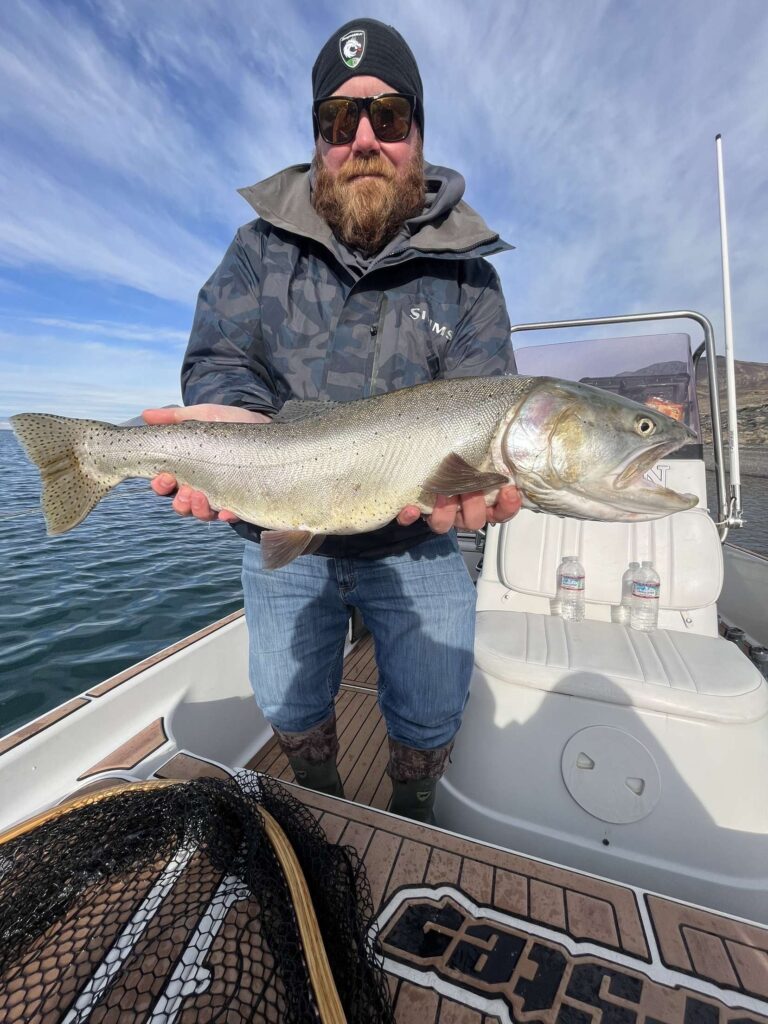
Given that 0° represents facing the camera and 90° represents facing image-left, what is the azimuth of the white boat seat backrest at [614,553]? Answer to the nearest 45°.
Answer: approximately 0°

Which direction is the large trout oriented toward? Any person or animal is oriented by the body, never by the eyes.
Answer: to the viewer's right

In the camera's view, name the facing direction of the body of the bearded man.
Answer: toward the camera

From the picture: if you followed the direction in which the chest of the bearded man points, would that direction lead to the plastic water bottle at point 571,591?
no

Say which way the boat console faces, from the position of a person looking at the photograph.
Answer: facing the viewer

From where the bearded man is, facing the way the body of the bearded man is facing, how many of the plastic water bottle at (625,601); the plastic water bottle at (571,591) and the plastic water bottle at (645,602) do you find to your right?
0

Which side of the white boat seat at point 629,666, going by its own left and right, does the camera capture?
front

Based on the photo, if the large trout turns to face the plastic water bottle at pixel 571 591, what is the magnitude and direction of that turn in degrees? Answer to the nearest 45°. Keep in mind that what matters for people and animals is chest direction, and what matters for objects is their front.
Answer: approximately 45° to its left

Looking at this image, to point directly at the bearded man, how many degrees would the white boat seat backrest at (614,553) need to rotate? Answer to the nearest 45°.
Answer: approximately 45° to its right

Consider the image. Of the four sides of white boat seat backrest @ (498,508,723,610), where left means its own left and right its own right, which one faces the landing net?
front

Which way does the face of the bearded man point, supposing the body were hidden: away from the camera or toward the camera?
toward the camera

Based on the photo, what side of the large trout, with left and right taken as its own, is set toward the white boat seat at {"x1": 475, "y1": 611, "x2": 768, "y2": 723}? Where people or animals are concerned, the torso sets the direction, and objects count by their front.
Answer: left
